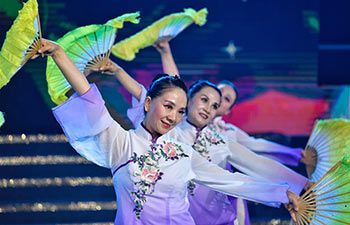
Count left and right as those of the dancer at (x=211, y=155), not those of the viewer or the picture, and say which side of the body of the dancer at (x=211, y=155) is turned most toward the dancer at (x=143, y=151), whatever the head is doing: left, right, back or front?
front

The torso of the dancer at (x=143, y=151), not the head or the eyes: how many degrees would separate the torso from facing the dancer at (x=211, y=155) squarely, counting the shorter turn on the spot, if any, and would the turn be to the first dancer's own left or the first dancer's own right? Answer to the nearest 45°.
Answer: approximately 135° to the first dancer's own left

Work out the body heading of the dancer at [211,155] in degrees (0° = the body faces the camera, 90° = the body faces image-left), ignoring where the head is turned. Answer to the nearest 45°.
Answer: approximately 0°

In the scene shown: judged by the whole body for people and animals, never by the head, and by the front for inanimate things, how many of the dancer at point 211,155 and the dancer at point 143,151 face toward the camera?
2

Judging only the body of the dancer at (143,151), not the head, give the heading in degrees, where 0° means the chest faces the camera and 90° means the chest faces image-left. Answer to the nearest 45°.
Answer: approximately 0°
